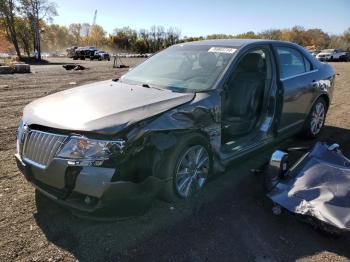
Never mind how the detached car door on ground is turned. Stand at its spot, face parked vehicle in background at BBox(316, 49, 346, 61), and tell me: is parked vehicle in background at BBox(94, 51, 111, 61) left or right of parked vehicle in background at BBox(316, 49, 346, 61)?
left

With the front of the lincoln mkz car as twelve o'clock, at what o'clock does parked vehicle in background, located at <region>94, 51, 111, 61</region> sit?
The parked vehicle in background is roughly at 4 o'clock from the lincoln mkz car.

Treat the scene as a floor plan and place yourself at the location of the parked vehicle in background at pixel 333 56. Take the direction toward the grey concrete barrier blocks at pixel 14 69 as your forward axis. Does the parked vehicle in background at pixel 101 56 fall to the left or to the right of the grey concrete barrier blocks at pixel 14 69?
right

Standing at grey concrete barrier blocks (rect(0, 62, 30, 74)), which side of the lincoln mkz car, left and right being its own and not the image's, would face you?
right

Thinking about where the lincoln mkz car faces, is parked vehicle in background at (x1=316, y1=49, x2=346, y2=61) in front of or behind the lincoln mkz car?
behind
